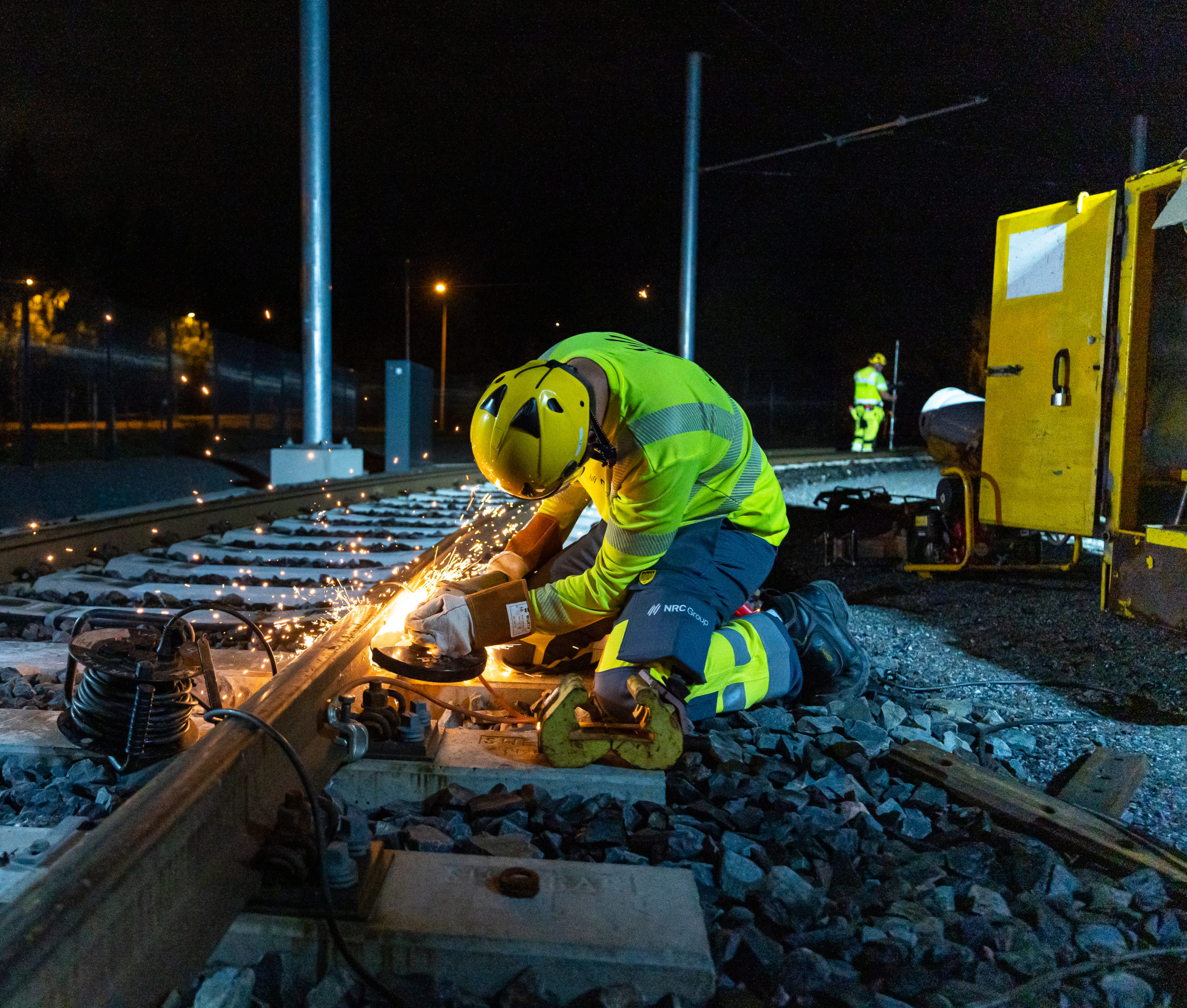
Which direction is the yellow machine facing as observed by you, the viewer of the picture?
facing the viewer and to the left of the viewer

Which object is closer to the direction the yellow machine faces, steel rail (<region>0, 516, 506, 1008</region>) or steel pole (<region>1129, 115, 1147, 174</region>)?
the steel rail

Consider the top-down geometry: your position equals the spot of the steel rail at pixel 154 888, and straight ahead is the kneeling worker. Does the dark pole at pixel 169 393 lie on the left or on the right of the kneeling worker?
left

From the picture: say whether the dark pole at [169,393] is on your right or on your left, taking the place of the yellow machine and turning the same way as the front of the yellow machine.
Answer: on your right

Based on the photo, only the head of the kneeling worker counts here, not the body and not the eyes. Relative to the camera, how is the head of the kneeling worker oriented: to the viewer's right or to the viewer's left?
to the viewer's left

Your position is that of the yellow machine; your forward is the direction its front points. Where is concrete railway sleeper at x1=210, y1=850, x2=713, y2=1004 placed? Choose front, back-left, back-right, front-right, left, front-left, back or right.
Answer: front-left

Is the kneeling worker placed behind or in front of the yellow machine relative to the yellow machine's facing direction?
in front

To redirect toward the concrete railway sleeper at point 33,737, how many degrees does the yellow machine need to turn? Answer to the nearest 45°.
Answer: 0° — it already faces it

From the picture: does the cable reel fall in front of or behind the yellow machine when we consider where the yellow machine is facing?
in front

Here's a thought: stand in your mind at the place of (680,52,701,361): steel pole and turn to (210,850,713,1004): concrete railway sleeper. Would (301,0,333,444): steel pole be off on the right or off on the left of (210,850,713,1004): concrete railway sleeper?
right

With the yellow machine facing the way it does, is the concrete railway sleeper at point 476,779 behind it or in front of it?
in front
